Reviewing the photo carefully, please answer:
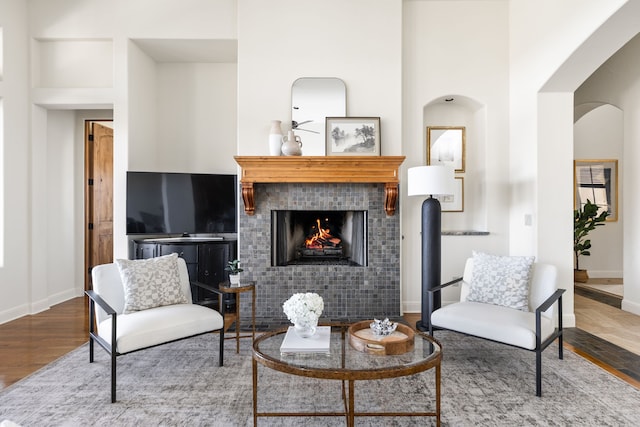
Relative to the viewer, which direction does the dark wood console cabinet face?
toward the camera

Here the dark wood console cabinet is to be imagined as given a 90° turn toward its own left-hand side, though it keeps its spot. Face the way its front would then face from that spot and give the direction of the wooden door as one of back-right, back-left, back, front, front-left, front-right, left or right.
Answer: back-left

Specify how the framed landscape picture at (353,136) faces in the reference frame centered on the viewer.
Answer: facing the viewer

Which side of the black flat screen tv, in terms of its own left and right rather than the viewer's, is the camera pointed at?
front

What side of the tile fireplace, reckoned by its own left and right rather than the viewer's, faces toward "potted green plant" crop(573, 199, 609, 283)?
left

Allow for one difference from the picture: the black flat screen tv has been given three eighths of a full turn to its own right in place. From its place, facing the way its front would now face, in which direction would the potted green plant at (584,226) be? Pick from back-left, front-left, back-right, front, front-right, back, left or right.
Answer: back-right

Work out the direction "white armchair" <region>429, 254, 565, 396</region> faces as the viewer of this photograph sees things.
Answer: facing the viewer and to the left of the viewer

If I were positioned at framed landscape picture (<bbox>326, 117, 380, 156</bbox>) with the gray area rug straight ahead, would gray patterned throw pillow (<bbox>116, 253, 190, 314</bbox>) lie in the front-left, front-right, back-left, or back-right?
front-right

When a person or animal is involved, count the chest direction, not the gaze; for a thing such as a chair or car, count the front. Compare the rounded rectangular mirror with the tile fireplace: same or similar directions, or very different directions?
same or similar directions

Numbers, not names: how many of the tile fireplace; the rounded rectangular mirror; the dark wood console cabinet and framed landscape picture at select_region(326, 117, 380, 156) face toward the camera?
4

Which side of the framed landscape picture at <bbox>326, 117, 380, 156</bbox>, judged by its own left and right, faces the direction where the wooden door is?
right

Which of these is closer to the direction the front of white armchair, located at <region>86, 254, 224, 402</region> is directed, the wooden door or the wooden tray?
the wooden tray

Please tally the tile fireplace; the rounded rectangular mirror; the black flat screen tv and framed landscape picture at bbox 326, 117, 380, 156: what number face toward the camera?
4
